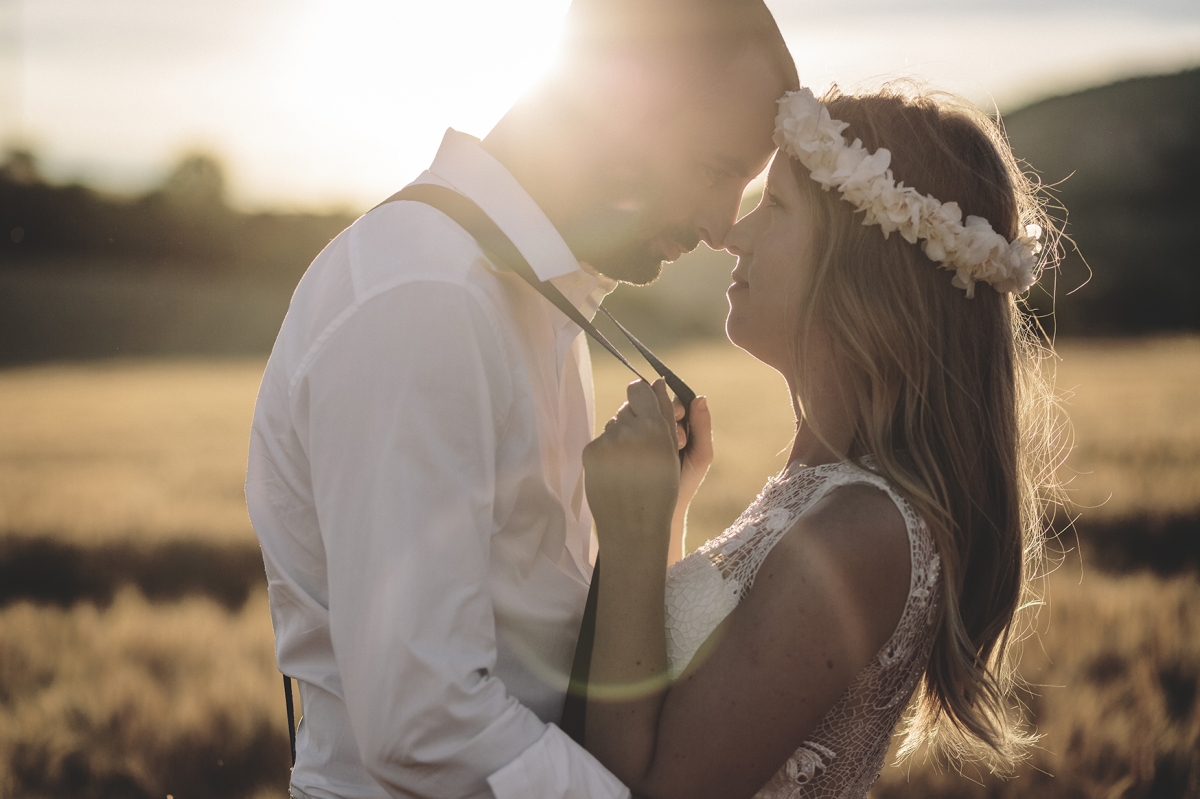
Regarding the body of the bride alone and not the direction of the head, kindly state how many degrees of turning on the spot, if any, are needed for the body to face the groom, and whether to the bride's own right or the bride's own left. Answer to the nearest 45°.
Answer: approximately 45° to the bride's own left

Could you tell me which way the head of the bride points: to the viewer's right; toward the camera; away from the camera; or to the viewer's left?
to the viewer's left

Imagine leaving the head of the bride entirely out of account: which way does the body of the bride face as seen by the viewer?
to the viewer's left

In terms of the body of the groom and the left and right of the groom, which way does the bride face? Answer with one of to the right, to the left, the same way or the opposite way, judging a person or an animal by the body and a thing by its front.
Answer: the opposite way

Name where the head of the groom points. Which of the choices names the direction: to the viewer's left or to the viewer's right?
to the viewer's right

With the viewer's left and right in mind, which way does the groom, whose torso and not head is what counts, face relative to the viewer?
facing to the right of the viewer

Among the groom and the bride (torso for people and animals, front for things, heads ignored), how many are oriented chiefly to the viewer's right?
1
